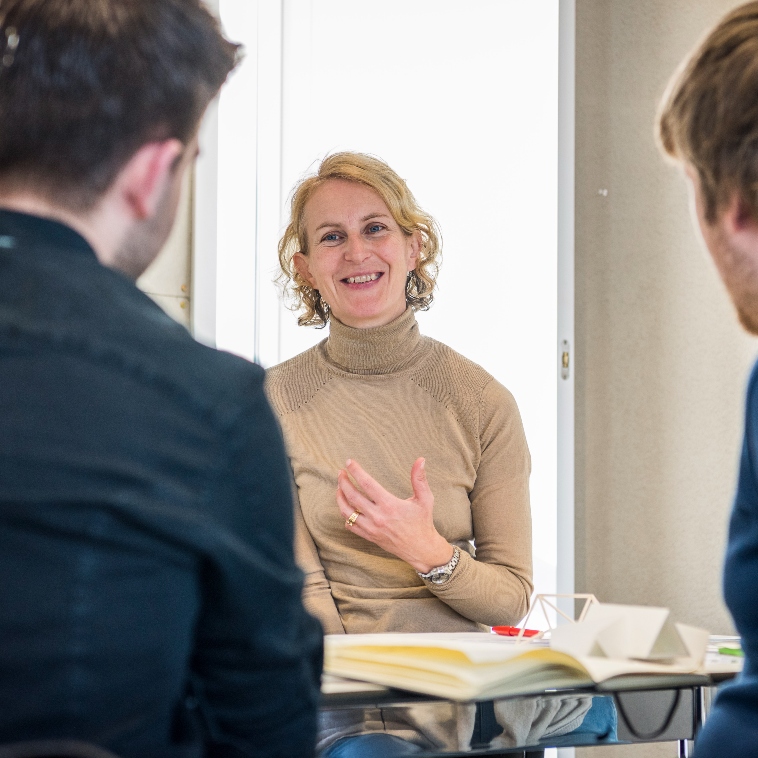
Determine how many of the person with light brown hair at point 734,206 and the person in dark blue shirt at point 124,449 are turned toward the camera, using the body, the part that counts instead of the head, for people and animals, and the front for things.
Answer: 0

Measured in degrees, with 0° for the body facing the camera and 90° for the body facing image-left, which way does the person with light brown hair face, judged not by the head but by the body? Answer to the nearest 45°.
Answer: approximately 135°

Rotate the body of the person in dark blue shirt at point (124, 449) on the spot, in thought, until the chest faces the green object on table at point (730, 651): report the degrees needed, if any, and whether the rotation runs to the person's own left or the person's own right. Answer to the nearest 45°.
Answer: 0° — they already face it

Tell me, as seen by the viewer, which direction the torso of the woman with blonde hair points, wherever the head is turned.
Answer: toward the camera

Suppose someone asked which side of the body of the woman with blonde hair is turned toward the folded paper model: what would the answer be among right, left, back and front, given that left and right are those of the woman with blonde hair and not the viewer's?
front

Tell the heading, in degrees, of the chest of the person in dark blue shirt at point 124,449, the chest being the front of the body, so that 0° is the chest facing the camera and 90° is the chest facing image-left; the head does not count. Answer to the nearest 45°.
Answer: approximately 225°

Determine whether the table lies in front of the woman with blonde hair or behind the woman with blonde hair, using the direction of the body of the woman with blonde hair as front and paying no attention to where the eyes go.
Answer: in front

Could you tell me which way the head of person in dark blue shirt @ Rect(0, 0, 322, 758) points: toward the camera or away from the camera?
away from the camera

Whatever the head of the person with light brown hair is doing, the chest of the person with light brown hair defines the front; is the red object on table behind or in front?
in front

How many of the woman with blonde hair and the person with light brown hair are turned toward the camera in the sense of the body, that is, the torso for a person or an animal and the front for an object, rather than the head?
1
